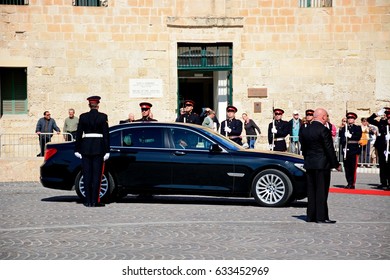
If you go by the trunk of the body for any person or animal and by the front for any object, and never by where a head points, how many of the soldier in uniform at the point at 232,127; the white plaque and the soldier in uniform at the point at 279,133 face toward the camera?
3

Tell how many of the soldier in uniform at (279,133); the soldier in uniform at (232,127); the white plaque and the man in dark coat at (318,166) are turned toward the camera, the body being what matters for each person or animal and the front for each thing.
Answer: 3

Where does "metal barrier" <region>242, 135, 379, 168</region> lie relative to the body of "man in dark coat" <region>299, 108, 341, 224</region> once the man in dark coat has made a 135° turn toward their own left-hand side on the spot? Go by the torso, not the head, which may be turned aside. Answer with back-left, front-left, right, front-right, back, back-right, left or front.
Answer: right

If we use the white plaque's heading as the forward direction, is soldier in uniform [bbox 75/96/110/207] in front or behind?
in front

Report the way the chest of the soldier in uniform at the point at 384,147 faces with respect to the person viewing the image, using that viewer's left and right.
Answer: facing the viewer and to the left of the viewer

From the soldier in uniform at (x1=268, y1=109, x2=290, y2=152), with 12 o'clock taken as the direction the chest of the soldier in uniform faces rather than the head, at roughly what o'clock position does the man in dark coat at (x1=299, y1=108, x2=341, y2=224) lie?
The man in dark coat is roughly at 12 o'clock from the soldier in uniform.

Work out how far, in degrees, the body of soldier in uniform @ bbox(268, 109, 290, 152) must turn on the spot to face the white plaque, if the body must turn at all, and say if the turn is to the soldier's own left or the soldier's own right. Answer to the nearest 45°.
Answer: approximately 135° to the soldier's own right

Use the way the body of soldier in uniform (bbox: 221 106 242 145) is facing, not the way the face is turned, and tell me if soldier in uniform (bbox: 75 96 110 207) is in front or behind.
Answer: in front
